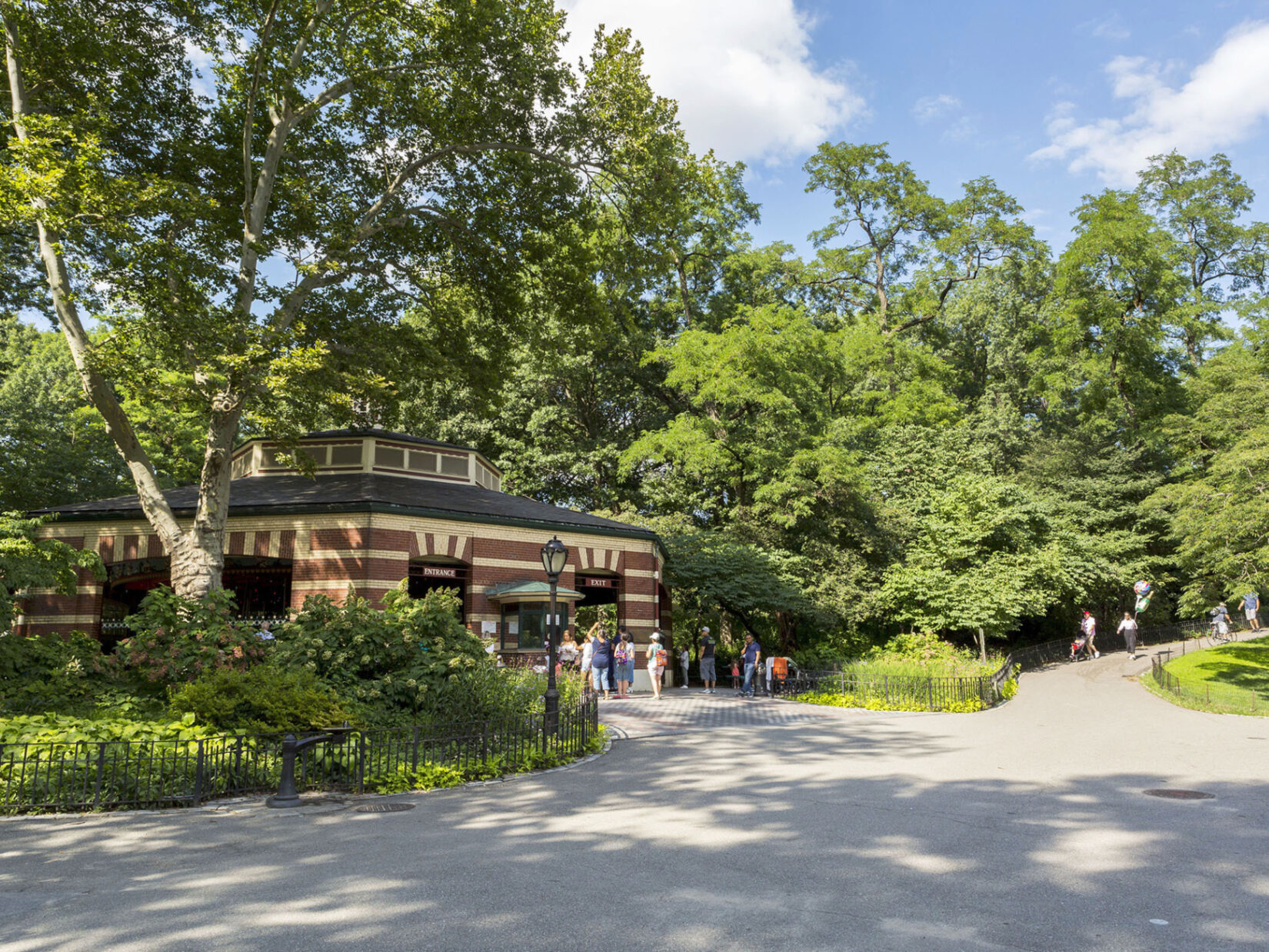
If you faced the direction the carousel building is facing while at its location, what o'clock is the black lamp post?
The black lamp post is roughly at 1 o'clock from the carousel building.

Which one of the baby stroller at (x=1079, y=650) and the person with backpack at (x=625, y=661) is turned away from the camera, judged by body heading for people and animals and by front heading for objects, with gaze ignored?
the person with backpack

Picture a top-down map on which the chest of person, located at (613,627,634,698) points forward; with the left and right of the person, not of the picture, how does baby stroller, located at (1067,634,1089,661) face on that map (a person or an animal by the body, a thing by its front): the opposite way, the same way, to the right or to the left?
to the left

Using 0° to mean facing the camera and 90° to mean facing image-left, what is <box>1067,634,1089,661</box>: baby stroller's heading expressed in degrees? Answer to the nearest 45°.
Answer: approximately 45°

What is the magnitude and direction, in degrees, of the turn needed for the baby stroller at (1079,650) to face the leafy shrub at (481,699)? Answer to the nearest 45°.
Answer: approximately 45° to its left

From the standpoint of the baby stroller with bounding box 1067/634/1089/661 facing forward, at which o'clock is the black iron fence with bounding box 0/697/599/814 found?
The black iron fence is roughly at 11 o'clock from the baby stroller.

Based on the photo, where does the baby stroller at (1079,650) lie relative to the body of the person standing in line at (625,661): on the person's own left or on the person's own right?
on the person's own right

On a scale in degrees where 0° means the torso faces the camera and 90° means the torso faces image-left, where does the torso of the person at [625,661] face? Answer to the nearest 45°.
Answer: approximately 180°

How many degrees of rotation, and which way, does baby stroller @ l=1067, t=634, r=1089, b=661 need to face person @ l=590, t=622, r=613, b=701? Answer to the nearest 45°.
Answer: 0° — it already faces them
